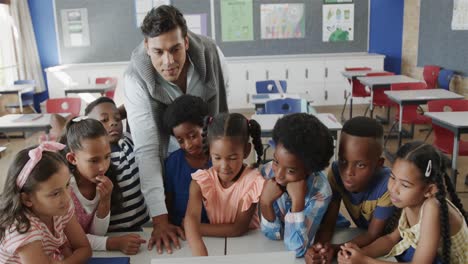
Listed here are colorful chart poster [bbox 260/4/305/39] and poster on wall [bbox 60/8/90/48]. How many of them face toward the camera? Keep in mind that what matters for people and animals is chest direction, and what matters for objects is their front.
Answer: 2

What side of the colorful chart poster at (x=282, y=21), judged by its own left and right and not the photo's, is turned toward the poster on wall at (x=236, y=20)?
right

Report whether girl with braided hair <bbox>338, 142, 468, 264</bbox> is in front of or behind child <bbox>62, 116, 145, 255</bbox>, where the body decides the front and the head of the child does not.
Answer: in front

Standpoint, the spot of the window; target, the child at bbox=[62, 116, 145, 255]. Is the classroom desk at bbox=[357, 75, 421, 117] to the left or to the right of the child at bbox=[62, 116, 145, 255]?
left

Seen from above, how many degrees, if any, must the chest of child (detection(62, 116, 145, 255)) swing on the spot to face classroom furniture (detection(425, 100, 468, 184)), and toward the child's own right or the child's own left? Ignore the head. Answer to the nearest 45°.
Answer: approximately 90° to the child's own left

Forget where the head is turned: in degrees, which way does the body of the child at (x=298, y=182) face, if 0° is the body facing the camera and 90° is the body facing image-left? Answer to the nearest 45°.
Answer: approximately 45°

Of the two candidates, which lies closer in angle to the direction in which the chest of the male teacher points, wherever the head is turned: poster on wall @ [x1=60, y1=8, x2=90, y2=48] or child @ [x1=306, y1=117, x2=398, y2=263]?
the child

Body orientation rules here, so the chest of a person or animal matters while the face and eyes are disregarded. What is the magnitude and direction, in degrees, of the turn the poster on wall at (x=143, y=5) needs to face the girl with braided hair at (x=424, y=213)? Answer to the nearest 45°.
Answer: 0° — it already faces them

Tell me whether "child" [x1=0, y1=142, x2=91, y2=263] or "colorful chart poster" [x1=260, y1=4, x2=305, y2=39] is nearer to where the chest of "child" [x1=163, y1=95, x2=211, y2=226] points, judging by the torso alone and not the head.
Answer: the child

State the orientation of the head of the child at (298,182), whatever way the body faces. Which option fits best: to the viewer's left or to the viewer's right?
to the viewer's left

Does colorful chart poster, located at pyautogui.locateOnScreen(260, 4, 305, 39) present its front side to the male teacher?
yes
